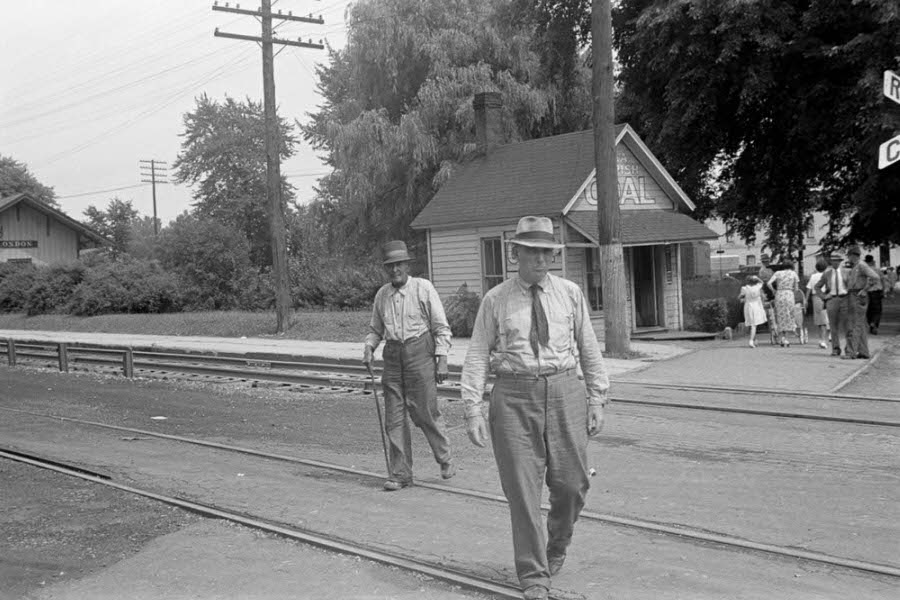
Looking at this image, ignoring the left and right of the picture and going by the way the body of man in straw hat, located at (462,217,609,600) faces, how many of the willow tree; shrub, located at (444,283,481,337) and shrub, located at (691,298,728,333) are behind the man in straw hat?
3

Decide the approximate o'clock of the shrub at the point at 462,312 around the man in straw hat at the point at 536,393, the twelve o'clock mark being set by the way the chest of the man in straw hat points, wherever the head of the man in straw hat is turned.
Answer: The shrub is roughly at 6 o'clock from the man in straw hat.

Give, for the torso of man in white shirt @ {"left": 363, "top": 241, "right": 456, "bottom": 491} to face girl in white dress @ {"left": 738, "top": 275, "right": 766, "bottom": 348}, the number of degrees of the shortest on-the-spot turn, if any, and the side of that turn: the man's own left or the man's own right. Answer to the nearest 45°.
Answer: approximately 180°

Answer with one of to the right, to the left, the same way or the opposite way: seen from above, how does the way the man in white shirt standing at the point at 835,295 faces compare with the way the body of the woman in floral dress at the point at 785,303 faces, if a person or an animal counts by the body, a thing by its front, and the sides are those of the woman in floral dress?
the opposite way

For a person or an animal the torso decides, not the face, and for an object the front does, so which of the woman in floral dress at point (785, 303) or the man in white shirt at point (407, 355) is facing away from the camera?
the woman in floral dress

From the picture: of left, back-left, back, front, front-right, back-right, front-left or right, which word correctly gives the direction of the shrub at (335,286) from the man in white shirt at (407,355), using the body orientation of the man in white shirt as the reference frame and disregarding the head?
back-right

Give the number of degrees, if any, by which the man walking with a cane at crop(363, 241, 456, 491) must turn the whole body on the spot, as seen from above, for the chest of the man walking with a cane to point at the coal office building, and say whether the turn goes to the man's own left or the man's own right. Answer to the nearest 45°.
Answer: approximately 135° to the man's own right

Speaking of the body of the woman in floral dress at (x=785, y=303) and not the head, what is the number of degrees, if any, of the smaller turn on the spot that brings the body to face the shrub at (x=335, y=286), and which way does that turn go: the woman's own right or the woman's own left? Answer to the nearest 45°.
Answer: approximately 45° to the woman's own left

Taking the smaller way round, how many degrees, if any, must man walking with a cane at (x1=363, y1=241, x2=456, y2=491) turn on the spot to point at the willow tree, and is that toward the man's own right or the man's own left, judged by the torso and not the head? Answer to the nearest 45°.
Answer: approximately 135° to the man's own right

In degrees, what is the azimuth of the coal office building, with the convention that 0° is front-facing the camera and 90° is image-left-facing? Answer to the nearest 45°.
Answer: approximately 315°
